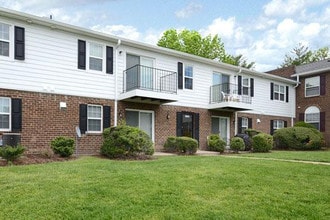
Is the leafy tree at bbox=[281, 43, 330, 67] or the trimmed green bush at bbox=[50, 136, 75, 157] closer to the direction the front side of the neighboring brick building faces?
the trimmed green bush

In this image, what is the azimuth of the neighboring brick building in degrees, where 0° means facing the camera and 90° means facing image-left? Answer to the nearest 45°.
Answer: approximately 45°

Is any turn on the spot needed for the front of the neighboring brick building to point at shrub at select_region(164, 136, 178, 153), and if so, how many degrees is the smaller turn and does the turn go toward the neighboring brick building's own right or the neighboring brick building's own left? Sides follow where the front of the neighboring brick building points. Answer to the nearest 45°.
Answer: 0° — it already faces it

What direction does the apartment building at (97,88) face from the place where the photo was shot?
facing the viewer and to the right of the viewer

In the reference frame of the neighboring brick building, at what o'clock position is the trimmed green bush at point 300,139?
The trimmed green bush is roughly at 11 o'clock from the neighboring brick building.

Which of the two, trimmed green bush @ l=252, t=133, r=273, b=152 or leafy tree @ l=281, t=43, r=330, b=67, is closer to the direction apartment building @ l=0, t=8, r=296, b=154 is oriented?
the trimmed green bush

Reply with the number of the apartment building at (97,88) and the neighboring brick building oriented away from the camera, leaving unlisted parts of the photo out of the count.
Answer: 0

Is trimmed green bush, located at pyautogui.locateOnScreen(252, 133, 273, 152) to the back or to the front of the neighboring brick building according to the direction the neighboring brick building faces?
to the front
